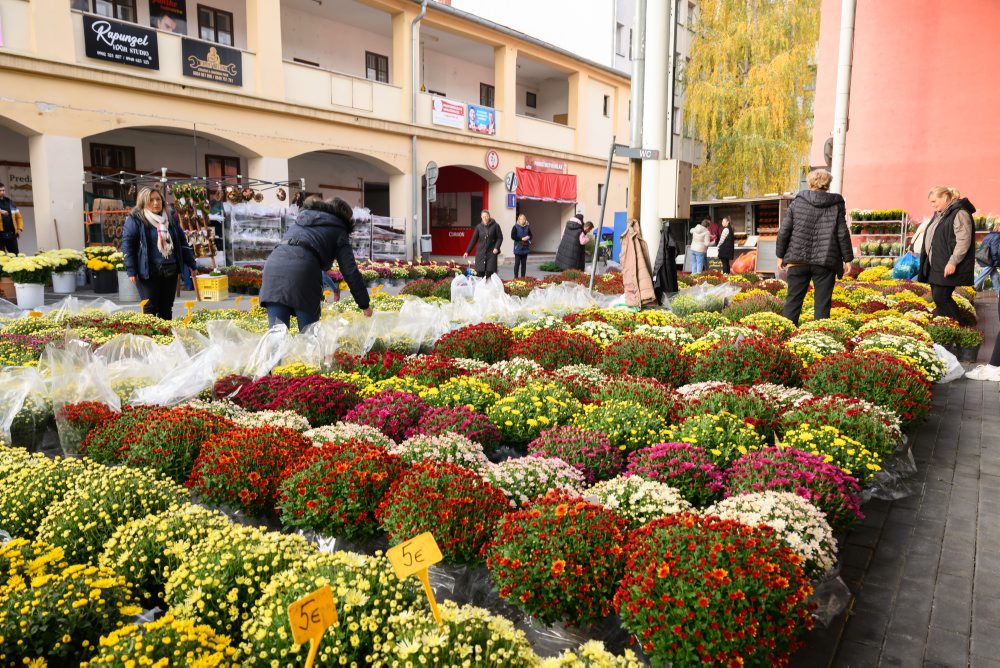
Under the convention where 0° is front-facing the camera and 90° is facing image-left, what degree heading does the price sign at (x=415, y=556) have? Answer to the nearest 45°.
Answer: approximately 0°

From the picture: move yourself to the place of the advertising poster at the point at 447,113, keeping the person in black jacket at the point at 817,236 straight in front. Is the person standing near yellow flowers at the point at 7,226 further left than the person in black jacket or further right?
right

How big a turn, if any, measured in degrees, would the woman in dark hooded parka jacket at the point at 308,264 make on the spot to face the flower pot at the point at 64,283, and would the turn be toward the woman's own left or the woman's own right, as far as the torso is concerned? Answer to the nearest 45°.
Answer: approximately 90° to the woman's own left

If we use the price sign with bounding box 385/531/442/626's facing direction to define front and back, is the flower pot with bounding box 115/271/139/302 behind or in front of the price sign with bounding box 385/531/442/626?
behind

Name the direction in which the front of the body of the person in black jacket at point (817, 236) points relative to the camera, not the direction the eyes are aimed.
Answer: away from the camera

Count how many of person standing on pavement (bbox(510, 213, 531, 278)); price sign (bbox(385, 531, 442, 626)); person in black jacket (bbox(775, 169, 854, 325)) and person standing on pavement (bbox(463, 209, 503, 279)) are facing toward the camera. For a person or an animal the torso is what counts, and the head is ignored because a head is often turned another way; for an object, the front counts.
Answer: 3

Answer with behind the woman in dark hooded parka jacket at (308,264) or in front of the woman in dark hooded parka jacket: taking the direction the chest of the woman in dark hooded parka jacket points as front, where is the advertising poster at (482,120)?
in front

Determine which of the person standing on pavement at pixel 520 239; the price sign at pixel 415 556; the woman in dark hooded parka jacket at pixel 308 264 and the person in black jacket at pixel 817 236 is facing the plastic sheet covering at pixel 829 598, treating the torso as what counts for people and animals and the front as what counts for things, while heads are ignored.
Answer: the person standing on pavement

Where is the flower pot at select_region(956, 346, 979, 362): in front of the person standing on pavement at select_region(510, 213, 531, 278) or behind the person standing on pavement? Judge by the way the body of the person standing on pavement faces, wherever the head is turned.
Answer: in front

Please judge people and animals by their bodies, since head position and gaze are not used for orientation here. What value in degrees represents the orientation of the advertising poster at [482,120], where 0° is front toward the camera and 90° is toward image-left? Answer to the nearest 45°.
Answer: approximately 315°

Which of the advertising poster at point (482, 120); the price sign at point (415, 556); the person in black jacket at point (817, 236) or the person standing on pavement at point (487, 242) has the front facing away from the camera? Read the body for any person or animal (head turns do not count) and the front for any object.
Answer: the person in black jacket

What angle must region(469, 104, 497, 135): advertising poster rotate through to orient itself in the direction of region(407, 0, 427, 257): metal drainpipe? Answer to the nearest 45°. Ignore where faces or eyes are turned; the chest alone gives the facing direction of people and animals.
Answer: approximately 90° to its right

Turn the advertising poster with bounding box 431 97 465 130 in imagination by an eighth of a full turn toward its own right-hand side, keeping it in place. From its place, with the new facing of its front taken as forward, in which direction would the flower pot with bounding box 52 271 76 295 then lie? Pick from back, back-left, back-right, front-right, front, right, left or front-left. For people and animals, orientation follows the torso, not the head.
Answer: front-right

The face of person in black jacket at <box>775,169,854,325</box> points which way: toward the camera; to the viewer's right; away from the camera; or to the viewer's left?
away from the camera

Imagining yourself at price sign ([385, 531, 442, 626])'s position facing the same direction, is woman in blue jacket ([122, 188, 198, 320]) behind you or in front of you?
behind
